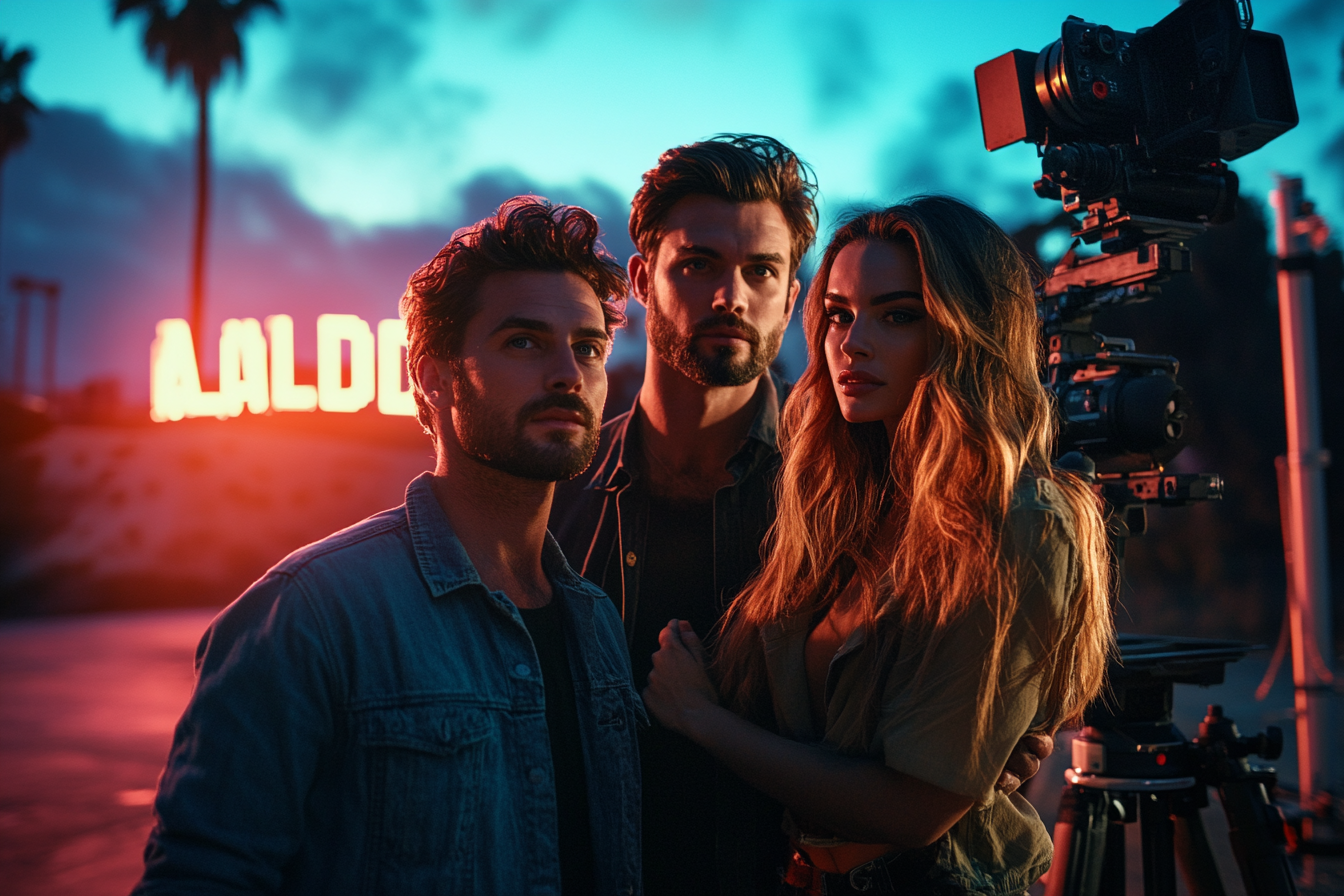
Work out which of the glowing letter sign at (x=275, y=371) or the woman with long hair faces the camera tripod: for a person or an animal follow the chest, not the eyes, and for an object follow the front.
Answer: the glowing letter sign

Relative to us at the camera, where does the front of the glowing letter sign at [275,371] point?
facing the viewer

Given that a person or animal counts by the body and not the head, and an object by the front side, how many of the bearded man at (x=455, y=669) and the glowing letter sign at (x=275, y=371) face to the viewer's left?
0

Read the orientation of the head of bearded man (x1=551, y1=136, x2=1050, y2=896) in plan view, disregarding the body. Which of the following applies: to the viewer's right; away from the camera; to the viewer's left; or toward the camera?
toward the camera

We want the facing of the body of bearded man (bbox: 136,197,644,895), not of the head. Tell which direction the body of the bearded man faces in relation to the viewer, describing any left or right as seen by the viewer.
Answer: facing the viewer and to the right of the viewer

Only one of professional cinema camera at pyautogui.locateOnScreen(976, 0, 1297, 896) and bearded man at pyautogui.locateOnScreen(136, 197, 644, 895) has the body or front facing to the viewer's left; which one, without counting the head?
the professional cinema camera

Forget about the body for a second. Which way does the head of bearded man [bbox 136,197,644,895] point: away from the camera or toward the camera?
toward the camera

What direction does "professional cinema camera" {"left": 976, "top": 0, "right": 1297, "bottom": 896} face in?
to the viewer's left

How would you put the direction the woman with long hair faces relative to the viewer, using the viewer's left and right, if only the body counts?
facing the viewer and to the left of the viewer

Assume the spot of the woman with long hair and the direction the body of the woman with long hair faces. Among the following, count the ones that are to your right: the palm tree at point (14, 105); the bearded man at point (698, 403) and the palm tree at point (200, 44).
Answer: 3

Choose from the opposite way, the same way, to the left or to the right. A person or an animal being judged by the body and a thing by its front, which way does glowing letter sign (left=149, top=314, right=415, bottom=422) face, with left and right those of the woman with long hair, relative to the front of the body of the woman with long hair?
to the left

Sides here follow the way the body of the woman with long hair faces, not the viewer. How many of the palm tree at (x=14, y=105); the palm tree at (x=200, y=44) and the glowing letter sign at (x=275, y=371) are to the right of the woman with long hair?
3

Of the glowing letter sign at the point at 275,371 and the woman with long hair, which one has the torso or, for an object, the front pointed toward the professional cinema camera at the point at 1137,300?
the glowing letter sign

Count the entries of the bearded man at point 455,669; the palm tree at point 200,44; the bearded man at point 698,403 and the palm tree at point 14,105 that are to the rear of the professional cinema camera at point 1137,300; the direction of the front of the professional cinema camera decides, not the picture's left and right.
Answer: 0

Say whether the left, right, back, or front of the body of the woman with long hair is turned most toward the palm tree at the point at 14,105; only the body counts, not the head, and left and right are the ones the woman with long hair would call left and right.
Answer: right

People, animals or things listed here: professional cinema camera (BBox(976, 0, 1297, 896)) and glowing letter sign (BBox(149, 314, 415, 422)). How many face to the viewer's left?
1

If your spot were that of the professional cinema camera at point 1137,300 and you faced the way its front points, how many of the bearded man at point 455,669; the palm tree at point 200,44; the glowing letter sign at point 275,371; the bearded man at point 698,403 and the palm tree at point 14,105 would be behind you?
0

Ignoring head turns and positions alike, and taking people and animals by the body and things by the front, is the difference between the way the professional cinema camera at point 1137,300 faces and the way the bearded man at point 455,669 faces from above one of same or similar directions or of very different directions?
very different directions

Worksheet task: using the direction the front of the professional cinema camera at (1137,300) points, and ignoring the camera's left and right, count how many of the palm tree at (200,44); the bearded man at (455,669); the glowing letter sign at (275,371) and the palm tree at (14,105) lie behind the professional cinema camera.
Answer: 0
